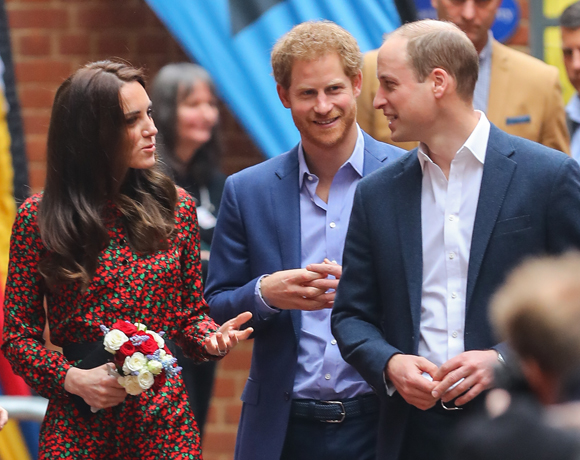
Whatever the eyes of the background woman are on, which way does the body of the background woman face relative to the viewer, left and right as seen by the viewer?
facing the viewer and to the right of the viewer

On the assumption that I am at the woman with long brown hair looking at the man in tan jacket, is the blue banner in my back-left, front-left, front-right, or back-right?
front-left

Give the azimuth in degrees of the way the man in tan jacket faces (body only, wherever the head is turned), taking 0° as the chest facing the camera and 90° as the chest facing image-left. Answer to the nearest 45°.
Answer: approximately 0°

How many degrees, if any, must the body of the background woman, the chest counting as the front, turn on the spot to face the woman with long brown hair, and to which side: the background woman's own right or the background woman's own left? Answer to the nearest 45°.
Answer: approximately 45° to the background woman's own right

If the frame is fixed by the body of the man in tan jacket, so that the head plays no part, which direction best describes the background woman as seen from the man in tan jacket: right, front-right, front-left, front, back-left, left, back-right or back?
right

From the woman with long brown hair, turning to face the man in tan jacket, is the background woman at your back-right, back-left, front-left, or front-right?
front-left

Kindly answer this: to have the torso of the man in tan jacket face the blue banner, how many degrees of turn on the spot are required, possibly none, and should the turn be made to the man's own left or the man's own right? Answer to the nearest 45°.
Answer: approximately 90° to the man's own right

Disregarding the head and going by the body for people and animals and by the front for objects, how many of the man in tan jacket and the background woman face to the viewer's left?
0

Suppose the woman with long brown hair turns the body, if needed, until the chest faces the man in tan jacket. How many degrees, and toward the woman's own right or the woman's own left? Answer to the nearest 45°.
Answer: approximately 90° to the woman's own left

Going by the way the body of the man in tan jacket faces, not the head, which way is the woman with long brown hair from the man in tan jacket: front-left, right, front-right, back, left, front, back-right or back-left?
front-right

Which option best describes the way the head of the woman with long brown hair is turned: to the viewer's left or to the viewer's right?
to the viewer's right
